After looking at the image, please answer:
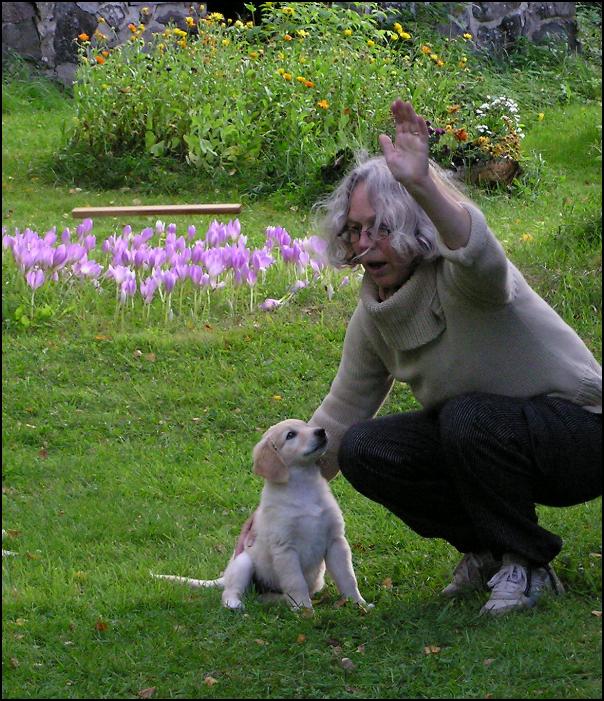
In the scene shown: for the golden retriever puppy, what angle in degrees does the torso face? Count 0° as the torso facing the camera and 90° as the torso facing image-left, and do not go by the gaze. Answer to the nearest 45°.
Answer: approximately 315°

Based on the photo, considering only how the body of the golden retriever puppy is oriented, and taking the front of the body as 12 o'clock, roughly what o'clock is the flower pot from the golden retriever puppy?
The flower pot is roughly at 8 o'clock from the golden retriever puppy.

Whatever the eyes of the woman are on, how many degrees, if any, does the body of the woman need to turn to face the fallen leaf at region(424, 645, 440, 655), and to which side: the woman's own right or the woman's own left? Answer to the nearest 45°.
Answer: approximately 45° to the woman's own left

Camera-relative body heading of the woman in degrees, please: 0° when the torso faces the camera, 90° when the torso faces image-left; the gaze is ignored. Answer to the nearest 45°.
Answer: approximately 45°

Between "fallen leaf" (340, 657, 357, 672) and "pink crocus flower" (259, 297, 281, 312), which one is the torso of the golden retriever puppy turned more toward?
the fallen leaf

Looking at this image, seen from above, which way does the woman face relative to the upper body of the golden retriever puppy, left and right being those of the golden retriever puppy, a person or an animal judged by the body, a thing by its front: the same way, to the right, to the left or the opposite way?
to the right
